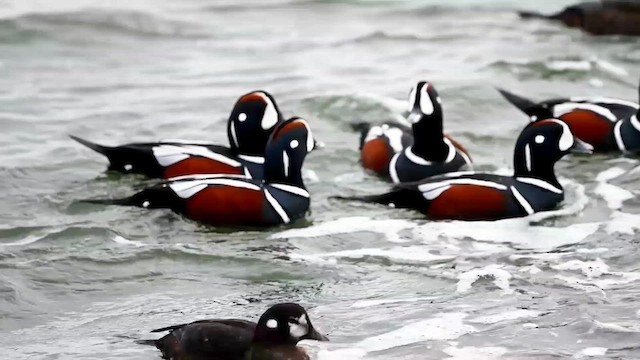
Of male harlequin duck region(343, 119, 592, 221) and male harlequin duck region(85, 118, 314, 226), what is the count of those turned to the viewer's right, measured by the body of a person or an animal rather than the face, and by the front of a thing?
2

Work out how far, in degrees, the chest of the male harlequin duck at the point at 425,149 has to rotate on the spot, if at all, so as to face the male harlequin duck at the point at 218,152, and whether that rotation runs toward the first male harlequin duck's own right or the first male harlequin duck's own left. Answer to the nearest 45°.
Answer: approximately 135° to the first male harlequin duck's own right

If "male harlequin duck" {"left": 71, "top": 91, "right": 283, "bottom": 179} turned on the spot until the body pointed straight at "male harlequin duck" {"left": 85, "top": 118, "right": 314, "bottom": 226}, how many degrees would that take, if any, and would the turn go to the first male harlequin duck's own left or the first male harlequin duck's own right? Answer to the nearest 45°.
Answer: approximately 90° to the first male harlequin duck's own right

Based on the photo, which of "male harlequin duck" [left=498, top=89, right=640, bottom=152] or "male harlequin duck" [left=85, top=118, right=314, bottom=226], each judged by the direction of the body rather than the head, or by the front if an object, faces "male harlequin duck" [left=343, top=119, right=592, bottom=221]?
"male harlequin duck" [left=85, top=118, right=314, bottom=226]

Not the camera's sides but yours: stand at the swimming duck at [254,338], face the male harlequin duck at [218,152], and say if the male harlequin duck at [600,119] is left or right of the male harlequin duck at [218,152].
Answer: right

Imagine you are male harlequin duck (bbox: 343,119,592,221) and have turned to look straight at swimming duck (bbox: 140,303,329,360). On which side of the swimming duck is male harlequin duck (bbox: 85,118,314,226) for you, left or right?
right

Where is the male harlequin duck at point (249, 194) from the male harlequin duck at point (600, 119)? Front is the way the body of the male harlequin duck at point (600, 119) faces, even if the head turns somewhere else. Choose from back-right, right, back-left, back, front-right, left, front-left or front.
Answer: back-right

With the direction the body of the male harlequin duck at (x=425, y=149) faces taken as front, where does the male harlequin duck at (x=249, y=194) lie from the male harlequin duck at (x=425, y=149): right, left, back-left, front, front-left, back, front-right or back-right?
right

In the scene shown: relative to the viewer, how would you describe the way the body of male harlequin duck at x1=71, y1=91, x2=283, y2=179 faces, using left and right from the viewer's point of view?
facing to the right of the viewer

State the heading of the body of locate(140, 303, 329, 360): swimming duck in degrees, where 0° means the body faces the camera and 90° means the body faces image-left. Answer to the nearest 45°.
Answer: approximately 270°

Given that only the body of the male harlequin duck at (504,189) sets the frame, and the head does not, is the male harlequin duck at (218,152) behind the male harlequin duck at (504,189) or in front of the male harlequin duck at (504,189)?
behind

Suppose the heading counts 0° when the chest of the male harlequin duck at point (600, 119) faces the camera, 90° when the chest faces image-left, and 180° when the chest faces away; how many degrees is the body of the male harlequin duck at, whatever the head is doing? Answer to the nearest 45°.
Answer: approximately 270°
